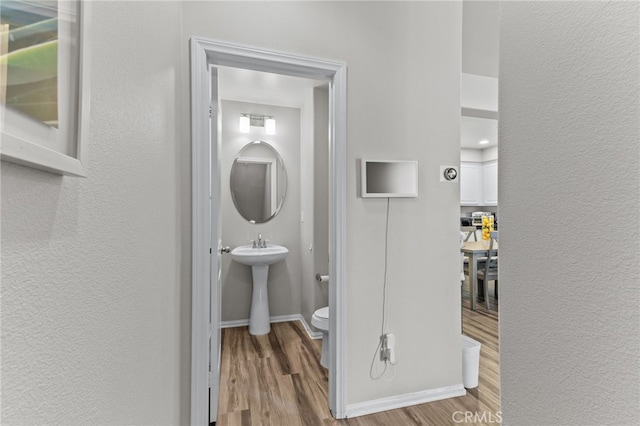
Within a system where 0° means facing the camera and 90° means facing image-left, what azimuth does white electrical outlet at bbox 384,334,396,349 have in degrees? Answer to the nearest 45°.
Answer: approximately 315°

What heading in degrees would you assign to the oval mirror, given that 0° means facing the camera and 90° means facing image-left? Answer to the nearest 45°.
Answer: approximately 0°

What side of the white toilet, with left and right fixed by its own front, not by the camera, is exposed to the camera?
left

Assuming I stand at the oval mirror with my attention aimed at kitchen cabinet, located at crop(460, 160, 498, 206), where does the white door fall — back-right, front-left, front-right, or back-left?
back-right

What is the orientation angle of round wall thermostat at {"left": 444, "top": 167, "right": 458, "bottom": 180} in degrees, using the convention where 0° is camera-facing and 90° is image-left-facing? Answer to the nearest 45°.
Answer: approximately 315°

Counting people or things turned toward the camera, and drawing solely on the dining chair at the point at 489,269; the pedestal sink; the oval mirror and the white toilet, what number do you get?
2

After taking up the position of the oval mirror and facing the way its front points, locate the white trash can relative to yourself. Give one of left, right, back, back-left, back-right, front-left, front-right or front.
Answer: front-left

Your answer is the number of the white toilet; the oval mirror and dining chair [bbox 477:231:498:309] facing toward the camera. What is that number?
1

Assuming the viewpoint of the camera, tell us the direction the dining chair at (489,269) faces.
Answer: facing away from the viewer and to the left of the viewer

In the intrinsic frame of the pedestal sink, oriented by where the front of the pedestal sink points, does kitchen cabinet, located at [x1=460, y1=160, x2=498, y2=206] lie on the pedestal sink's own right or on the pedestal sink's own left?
on the pedestal sink's own left

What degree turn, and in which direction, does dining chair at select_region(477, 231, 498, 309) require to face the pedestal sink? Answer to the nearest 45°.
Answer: approximately 90° to its left

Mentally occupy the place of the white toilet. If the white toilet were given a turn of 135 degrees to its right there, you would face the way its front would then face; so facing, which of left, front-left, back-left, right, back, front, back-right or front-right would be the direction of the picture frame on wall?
back-right

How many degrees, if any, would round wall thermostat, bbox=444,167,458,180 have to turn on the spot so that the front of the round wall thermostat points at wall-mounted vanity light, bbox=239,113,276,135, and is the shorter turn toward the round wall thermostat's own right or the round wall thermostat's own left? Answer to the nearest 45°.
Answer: approximately 135° to the round wall thermostat's own right

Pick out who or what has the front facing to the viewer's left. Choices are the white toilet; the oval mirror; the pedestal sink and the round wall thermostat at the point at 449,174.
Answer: the white toilet

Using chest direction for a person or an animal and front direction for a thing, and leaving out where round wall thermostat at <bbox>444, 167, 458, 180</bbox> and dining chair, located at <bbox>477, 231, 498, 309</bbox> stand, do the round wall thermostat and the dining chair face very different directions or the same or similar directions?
very different directions
